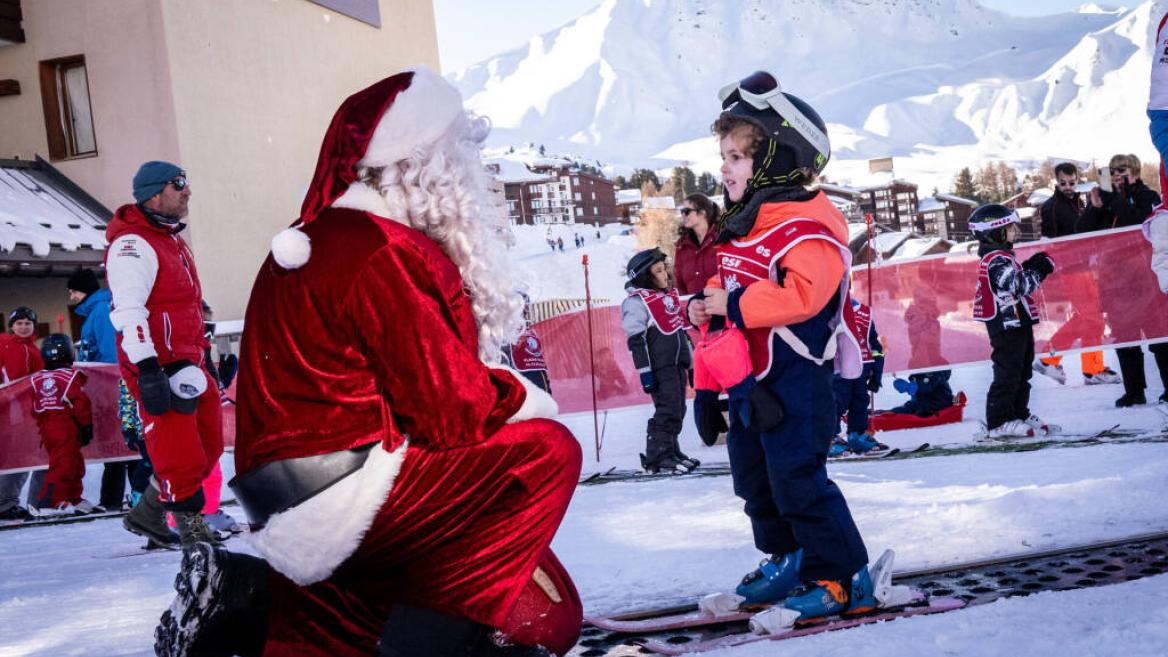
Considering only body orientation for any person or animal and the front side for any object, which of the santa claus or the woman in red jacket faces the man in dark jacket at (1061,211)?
the santa claus

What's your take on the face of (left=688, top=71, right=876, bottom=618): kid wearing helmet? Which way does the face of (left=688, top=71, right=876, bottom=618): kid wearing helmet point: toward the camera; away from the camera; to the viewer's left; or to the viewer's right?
to the viewer's left

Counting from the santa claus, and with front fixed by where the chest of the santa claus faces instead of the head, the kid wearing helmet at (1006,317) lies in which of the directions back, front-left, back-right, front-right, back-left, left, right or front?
front

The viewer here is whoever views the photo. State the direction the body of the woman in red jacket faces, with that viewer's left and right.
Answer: facing the viewer and to the left of the viewer

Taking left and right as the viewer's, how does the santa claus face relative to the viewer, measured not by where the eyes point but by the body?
facing away from the viewer and to the right of the viewer

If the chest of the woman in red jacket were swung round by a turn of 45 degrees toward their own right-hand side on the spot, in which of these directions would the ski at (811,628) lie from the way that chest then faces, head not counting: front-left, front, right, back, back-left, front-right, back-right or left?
left

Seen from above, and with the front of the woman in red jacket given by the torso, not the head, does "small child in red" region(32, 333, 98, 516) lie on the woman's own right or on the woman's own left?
on the woman's own right

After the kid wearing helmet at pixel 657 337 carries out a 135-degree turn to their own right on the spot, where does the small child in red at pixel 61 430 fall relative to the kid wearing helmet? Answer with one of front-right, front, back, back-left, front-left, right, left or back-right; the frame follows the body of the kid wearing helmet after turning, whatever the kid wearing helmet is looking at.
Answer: front

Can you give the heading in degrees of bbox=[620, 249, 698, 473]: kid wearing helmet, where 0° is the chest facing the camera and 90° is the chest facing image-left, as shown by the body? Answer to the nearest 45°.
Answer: approximately 315°

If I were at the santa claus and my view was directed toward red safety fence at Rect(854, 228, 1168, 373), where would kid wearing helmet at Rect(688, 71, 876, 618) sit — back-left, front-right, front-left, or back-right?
front-right

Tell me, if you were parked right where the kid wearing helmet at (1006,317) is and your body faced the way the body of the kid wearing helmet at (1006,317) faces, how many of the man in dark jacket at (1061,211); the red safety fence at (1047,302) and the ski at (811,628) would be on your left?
2

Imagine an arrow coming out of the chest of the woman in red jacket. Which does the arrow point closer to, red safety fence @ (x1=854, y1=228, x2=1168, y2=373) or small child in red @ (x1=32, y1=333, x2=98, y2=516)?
the small child in red

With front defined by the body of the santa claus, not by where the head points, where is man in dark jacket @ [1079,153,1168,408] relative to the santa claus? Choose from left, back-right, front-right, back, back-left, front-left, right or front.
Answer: front
